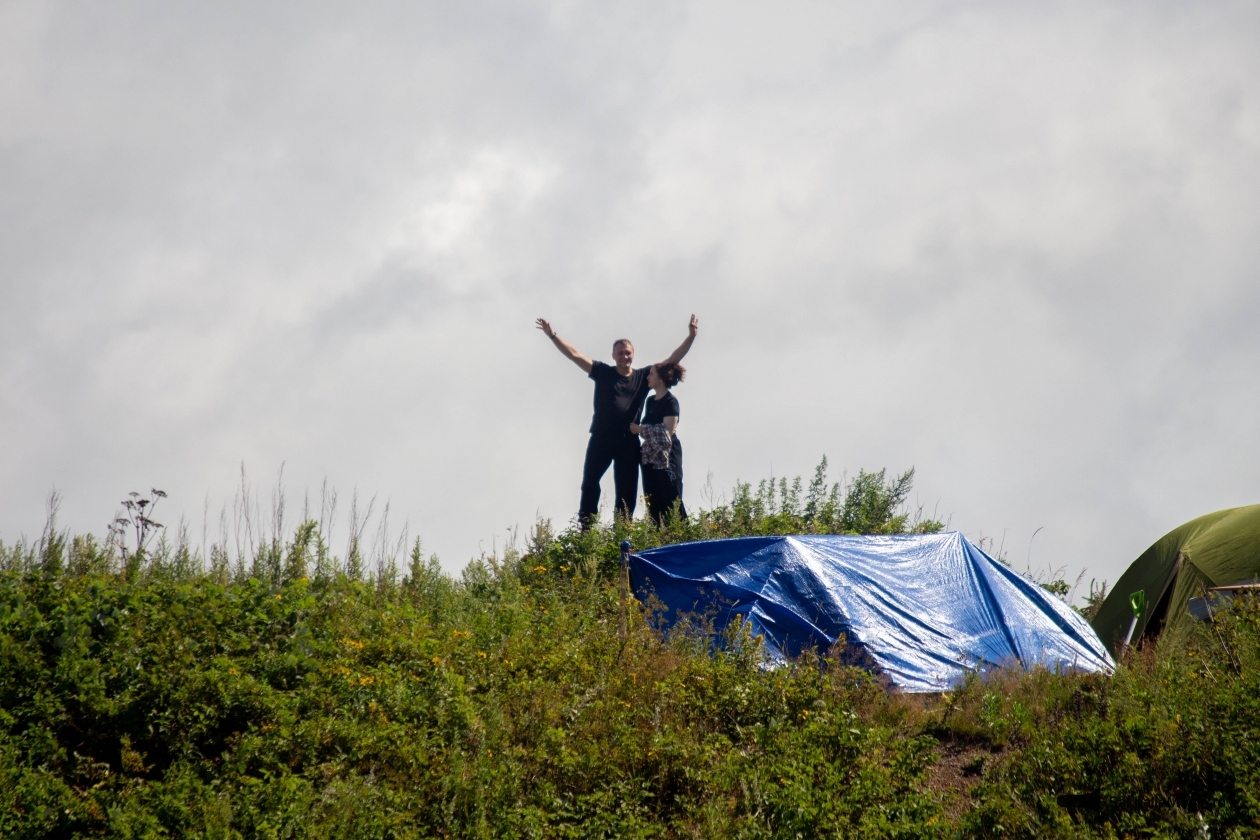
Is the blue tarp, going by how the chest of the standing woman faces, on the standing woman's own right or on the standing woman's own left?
on the standing woman's own left

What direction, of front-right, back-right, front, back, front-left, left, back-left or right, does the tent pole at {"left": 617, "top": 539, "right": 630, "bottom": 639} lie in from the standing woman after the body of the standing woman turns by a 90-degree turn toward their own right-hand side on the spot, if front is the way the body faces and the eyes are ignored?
back-left

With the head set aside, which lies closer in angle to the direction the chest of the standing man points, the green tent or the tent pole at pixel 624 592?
the tent pole

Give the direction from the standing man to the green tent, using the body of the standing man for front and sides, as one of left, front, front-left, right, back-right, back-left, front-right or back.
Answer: left

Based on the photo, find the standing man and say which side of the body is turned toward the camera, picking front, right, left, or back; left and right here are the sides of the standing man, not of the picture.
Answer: front

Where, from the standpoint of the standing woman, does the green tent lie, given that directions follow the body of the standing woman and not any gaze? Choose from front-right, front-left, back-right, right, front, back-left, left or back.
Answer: back-left

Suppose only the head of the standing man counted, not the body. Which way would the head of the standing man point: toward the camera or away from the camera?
toward the camera

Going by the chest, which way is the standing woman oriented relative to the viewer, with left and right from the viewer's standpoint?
facing the viewer and to the left of the viewer

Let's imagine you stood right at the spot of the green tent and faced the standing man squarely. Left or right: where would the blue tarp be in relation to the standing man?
left

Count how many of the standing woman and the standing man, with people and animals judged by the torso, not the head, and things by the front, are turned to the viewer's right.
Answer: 0

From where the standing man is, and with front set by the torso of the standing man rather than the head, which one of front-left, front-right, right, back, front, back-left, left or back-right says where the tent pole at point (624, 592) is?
front
